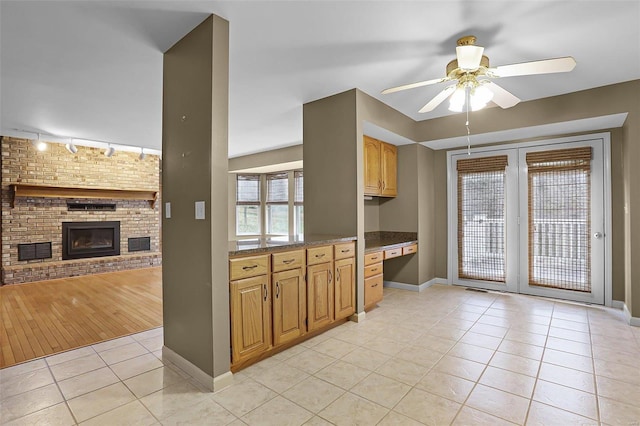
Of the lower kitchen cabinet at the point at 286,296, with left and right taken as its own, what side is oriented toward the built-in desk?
left

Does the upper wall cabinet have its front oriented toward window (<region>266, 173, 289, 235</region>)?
no

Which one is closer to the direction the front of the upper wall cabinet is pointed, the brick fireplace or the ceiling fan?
the ceiling fan

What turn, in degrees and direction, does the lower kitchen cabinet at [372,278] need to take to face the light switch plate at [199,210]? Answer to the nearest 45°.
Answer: approximately 90° to its right

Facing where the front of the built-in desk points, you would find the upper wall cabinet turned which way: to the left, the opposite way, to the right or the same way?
the same way

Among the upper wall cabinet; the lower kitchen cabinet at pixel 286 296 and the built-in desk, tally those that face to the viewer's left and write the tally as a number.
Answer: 0

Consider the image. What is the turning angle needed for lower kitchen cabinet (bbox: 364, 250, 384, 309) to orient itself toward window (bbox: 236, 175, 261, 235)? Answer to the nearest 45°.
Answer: approximately 180°

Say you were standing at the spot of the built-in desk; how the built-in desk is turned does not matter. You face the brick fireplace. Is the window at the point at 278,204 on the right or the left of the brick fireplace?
right

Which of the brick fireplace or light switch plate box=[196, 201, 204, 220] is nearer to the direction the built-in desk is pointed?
the light switch plate

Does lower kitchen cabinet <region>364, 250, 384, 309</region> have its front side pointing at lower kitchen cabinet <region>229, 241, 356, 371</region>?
no

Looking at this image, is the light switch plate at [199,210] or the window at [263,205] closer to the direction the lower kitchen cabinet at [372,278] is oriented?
the light switch plate

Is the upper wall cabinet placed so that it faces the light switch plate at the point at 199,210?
no

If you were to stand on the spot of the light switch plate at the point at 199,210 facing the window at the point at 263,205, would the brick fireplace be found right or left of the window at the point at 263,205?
left

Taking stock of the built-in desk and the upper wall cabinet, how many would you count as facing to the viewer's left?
0

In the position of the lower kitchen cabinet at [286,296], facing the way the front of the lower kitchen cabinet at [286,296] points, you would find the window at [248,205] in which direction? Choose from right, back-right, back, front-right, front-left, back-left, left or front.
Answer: back-left

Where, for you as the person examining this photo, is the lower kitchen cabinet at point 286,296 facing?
facing the viewer and to the right of the viewer
